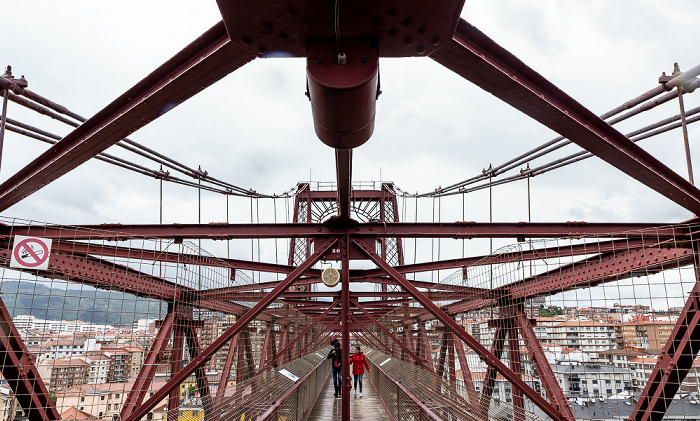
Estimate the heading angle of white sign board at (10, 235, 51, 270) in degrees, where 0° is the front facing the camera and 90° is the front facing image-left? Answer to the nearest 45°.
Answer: approximately 0°
